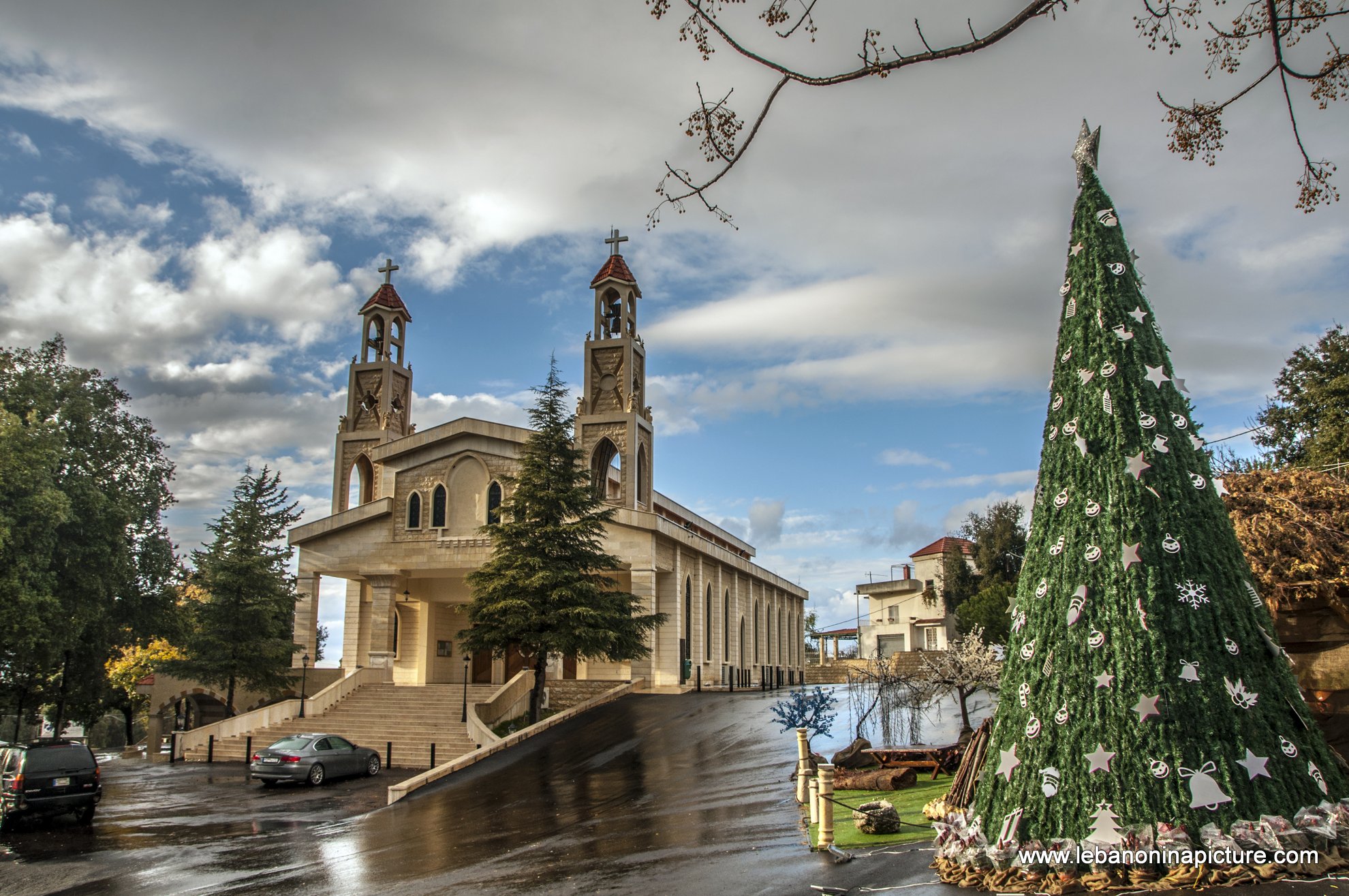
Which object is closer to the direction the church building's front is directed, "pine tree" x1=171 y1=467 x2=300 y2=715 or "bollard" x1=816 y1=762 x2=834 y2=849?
the pine tree

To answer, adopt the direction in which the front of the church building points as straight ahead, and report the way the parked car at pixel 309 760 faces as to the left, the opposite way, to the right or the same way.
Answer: the opposite way

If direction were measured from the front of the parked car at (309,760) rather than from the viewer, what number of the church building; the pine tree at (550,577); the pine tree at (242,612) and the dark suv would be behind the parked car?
1

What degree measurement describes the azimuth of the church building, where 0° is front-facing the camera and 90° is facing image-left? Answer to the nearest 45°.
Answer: approximately 45°

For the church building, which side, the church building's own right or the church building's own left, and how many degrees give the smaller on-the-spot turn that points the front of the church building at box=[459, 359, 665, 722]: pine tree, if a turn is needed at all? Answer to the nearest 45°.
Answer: approximately 45° to the church building's own left

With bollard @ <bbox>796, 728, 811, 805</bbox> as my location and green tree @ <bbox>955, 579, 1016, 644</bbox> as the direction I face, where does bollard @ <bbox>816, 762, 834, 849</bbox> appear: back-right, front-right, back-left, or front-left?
back-right

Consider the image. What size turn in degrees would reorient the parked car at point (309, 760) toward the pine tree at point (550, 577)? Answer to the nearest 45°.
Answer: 0° — it already faces it

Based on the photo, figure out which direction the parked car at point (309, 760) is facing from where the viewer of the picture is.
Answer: facing away from the viewer and to the right of the viewer

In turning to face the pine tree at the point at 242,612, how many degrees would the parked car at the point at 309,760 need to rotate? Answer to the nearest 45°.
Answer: approximately 45° to its left

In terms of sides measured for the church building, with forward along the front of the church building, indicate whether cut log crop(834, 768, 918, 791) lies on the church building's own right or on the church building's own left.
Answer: on the church building's own left
